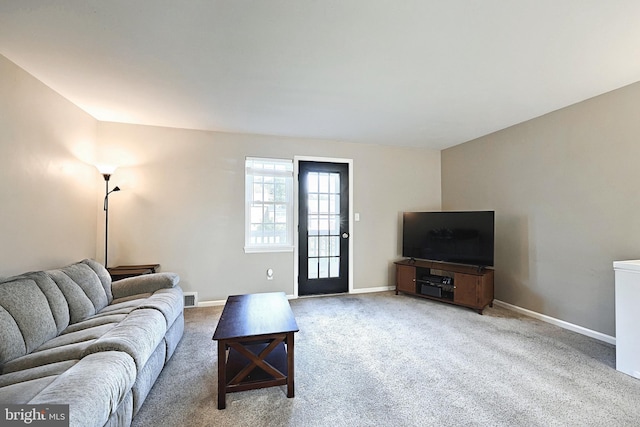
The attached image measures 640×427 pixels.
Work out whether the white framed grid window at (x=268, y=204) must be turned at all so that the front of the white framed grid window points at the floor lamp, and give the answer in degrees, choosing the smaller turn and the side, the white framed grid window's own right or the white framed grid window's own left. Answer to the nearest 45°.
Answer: approximately 90° to the white framed grid window's own right

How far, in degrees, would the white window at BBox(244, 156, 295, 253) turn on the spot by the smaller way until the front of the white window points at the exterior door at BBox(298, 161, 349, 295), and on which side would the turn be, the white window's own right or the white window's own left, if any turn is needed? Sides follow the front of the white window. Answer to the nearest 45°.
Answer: approximately 90° to the white window's own left

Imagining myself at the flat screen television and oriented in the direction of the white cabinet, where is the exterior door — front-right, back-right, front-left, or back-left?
back-right

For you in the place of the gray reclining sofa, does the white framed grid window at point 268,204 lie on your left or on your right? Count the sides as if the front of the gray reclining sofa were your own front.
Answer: on your left

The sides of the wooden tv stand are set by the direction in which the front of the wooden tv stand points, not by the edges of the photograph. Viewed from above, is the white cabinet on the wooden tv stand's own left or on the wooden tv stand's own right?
on the wooden tv stand's own left

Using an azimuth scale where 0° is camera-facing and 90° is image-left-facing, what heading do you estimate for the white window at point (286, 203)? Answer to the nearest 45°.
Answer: approximately 0°

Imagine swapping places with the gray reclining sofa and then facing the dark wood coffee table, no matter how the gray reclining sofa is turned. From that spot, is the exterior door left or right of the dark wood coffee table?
left

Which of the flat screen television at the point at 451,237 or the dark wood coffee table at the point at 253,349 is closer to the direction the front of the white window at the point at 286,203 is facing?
the dark wood coffee table

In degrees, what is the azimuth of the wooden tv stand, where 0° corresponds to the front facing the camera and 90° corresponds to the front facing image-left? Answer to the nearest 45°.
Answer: approximately 45°

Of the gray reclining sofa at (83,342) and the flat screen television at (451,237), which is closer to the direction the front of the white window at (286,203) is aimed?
the gray reclining sofa

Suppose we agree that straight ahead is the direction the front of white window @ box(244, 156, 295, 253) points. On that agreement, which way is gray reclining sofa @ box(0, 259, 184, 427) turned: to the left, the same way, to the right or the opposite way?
to the left

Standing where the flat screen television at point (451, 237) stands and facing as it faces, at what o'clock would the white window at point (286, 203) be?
The white window is roughly at 1 o'clock from the flat screen television.
